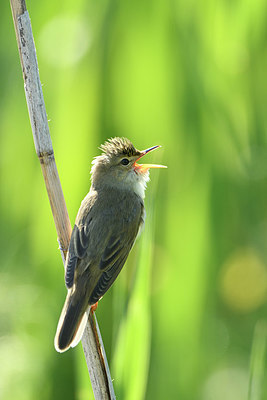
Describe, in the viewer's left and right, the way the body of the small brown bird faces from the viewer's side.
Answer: facing away from the viewer and to the right of the viewer
